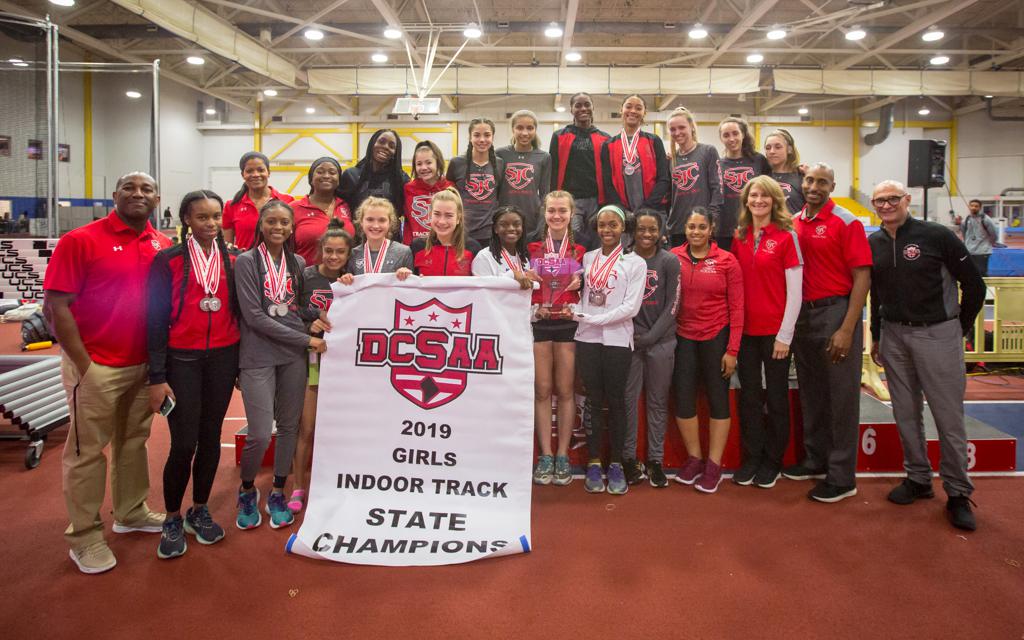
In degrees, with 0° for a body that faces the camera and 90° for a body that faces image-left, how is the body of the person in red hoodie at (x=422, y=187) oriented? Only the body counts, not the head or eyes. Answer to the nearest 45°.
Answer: approximately 0°

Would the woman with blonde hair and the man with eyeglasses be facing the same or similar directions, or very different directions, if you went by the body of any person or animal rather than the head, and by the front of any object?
same or similar directions

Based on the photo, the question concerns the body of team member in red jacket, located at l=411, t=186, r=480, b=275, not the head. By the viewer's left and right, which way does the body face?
facing the viewer

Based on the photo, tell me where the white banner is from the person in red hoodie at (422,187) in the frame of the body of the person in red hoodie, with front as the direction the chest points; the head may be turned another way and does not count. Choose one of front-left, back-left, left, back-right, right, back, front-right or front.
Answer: front

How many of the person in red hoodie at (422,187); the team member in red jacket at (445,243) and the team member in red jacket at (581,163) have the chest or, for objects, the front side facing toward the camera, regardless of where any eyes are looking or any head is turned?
3

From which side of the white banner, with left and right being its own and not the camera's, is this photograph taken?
front

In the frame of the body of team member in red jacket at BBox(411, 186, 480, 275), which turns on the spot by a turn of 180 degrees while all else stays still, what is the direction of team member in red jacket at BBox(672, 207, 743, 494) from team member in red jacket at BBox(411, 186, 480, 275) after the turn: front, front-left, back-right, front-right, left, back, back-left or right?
right

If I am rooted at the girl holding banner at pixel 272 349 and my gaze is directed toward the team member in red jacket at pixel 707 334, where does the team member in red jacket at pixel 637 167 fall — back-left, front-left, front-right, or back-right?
front-left

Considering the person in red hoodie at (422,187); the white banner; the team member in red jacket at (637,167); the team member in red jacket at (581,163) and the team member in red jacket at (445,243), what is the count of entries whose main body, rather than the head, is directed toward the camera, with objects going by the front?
5

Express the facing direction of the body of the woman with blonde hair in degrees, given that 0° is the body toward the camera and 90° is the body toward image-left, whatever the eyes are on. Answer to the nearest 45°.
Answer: approximately 45°

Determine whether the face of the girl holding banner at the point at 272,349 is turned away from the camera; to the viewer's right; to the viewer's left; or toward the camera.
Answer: toward the camera

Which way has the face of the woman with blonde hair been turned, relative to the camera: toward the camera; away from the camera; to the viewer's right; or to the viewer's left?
toward the camera

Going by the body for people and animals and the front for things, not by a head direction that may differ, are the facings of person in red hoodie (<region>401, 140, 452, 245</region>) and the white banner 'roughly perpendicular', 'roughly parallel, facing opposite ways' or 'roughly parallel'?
roughly parallel

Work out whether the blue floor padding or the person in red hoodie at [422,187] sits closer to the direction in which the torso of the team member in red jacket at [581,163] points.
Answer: the person in red hoodie

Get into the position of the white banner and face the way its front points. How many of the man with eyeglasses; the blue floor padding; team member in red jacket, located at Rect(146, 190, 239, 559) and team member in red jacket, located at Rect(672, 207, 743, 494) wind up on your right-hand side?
1

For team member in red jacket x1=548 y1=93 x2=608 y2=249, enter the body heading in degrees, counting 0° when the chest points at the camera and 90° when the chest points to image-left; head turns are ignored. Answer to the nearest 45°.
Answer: approximately 0°

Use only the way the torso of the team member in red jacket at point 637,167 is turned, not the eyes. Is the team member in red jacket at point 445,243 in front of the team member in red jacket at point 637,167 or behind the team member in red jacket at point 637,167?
in front
